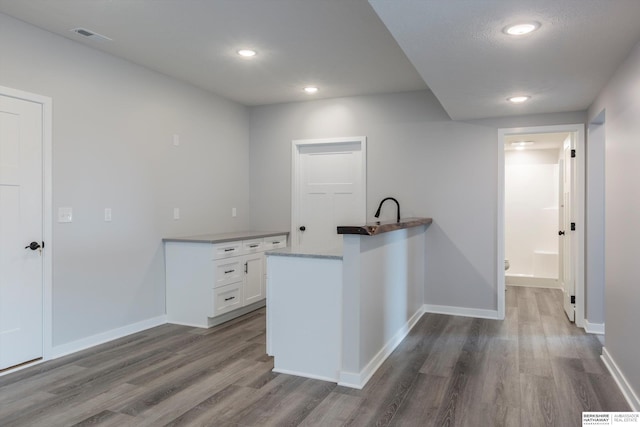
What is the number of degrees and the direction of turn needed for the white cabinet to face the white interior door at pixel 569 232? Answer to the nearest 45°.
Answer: approximately 45° to its left

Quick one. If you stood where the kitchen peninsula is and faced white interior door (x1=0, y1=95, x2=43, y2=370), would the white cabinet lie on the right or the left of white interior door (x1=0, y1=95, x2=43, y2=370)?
right

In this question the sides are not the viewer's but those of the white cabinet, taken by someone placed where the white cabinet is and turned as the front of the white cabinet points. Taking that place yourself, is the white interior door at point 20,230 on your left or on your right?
on your right

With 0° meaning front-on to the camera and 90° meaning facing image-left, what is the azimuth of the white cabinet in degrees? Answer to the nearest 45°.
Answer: approximately 315°

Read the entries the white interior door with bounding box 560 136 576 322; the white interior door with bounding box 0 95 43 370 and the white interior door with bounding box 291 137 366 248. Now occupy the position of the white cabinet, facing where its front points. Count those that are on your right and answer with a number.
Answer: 1

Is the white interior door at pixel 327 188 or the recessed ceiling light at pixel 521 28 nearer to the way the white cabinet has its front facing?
the recessed ceiling light

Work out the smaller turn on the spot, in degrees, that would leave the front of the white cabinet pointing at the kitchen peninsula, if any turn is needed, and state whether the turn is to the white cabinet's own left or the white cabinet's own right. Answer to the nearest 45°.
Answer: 0° — it already faces it

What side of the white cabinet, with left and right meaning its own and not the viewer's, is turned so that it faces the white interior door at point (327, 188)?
left

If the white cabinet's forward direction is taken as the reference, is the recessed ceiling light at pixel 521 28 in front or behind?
in front
